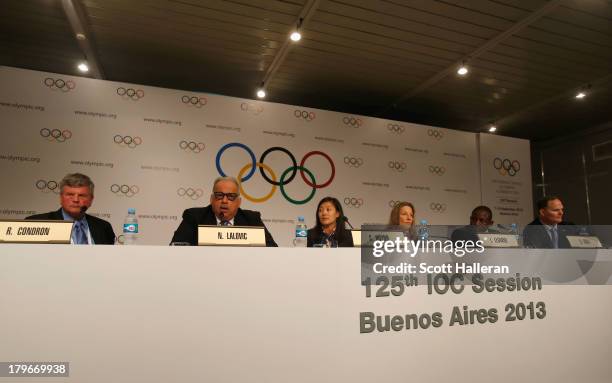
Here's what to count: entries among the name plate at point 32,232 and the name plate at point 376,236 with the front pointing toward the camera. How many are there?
2

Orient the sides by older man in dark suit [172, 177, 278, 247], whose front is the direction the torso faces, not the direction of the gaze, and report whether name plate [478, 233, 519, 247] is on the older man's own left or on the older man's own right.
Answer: on the older man's own left
